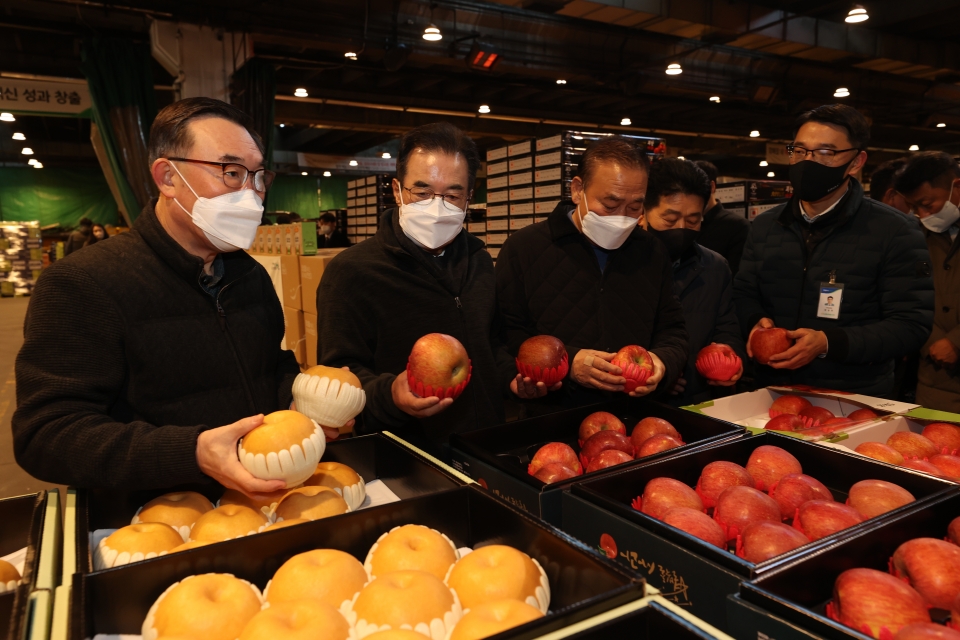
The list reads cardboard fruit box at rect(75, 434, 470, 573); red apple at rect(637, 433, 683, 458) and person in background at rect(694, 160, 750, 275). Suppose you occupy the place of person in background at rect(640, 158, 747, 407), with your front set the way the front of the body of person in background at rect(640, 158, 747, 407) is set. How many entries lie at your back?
1

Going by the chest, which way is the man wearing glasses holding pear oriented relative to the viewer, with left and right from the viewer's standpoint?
facing the viewer and to the right of the viewer

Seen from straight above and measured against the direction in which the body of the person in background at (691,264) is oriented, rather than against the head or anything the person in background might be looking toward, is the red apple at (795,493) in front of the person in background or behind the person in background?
in front

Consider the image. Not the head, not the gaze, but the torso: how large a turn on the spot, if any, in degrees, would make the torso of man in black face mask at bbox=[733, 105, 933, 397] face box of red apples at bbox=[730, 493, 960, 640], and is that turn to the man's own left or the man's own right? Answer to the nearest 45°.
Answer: approximately 45° to the man's own left

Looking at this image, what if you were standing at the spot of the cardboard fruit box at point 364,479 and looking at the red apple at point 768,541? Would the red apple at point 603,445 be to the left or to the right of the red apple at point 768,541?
left

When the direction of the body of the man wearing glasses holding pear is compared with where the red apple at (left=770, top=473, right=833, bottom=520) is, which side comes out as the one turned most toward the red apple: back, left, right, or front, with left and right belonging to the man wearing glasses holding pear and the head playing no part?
front

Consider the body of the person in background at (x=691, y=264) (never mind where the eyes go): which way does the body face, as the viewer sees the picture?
toward the camera

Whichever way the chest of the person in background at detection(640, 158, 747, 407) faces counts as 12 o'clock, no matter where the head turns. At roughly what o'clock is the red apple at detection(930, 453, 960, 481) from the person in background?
The red apple is roughly at 11 o'clock from the person in background.

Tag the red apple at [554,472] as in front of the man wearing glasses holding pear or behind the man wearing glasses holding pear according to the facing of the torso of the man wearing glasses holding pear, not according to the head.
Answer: in front

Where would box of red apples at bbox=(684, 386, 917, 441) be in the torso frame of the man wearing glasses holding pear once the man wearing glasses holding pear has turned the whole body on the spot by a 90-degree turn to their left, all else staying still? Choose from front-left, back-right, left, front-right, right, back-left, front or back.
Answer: front-right

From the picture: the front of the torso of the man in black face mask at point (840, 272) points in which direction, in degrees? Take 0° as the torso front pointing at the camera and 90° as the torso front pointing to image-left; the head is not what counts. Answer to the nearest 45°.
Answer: approximately 45°

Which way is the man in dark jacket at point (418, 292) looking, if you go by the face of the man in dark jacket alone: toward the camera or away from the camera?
toward the camera

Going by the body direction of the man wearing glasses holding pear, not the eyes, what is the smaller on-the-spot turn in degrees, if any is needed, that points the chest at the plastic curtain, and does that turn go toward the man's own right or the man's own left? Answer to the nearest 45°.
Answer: approximately 135° to the man's own left

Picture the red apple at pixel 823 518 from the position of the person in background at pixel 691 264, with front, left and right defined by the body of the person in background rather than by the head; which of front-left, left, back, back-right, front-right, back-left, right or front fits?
front

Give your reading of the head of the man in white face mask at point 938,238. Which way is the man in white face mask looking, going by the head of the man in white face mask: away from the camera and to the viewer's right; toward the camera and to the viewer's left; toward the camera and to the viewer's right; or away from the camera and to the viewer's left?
toward the camera and to the viewer's left

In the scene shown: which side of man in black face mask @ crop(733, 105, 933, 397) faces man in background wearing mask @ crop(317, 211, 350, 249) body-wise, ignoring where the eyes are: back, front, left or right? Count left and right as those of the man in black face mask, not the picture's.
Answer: right

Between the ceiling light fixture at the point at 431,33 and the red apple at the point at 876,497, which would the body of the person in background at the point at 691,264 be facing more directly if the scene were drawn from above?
the red apple

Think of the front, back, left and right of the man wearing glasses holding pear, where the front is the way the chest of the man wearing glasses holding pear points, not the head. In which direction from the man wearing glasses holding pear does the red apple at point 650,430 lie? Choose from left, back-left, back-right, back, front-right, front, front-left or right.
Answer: front-left
